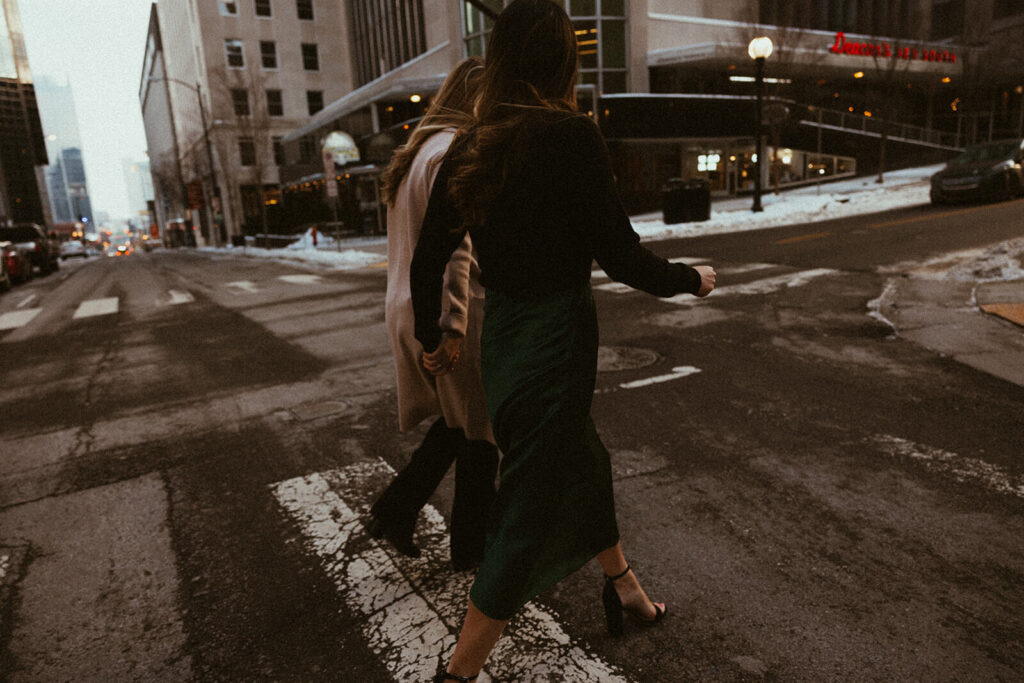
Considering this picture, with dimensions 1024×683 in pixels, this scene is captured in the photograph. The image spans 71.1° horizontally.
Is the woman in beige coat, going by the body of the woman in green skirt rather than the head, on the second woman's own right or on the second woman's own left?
on the second woman's own left

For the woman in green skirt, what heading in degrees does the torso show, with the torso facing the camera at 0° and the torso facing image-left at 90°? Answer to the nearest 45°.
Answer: approximately 225°

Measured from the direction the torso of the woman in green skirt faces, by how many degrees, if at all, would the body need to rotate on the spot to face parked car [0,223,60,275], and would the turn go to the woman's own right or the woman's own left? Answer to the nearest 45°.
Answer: approximately 90° to the woman's own left

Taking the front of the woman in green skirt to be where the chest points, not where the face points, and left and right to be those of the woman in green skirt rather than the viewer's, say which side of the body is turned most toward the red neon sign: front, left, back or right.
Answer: front

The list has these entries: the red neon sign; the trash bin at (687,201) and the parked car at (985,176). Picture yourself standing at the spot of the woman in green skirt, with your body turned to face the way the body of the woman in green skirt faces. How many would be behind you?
0

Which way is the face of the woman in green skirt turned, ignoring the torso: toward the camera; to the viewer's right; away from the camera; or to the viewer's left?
away from the camera

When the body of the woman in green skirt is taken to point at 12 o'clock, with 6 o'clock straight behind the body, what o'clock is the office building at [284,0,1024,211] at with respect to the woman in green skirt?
The office building is roughly at 11 o'clock from the woman in green skirt.

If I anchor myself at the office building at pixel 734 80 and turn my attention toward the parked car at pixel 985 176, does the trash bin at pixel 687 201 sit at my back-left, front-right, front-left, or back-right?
front-right

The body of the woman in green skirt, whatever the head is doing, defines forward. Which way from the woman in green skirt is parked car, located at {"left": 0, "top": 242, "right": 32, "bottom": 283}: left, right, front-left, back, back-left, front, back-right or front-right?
left

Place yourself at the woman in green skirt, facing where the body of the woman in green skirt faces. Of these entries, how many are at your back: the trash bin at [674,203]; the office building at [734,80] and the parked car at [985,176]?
0

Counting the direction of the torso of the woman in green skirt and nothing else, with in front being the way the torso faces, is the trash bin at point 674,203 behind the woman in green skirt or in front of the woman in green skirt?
in front
